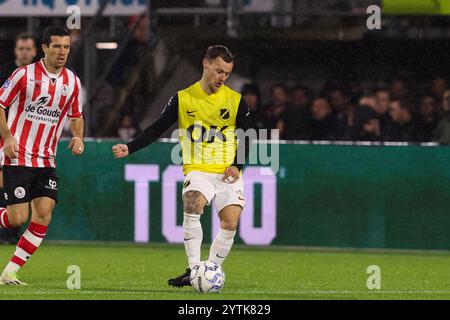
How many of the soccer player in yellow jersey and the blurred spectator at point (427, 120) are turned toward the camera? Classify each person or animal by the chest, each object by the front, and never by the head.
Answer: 2

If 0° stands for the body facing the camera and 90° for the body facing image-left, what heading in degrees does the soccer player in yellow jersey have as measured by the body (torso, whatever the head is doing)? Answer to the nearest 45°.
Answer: approximately 0°

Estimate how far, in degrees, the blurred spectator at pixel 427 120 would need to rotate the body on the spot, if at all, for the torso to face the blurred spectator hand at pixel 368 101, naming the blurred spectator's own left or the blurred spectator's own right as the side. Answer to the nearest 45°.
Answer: approximately 90° to the blurred spectator's own right

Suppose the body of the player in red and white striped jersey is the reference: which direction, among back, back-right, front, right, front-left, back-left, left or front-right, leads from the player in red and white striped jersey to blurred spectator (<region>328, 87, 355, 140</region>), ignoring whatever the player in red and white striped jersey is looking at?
left

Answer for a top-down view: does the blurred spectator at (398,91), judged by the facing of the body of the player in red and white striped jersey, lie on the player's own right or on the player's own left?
on the player's own left

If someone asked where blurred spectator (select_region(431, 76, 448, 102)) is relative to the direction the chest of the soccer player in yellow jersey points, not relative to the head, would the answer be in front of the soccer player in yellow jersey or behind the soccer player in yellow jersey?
behind

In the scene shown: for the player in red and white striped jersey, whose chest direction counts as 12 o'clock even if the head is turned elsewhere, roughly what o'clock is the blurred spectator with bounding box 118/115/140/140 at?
The blurred spectator is roughly at 8 o'clock from the player in red and white striped jersey.

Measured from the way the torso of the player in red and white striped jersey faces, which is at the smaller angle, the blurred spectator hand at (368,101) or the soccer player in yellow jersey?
the soccer player in yellow jersey
